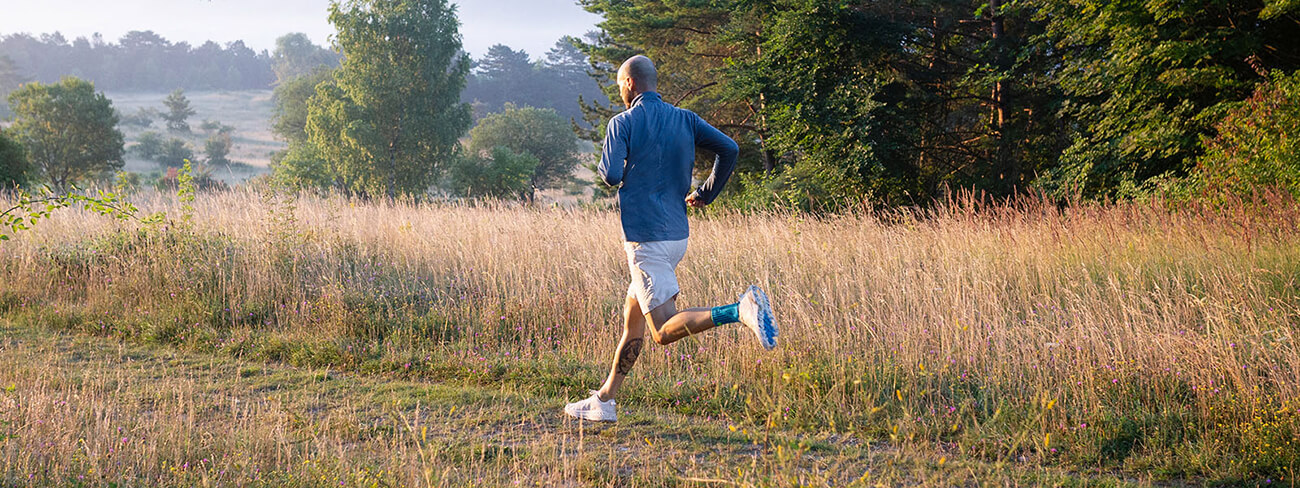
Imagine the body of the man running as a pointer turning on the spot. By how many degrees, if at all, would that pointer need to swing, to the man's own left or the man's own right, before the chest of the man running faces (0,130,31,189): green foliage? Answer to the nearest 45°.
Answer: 0° — they already face it

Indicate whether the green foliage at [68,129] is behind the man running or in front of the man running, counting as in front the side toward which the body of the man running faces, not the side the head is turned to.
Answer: in front

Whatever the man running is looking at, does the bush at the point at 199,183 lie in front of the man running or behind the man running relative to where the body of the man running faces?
in front

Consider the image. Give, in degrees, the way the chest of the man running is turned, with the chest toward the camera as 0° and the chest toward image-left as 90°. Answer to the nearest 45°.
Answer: approximately 135°

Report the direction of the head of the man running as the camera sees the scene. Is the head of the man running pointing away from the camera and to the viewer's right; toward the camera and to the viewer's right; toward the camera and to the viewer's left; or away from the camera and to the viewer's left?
away from the camera and to the viewer's left

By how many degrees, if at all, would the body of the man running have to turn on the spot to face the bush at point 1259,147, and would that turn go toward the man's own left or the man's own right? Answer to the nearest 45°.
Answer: approximately 90° to the man's own right
